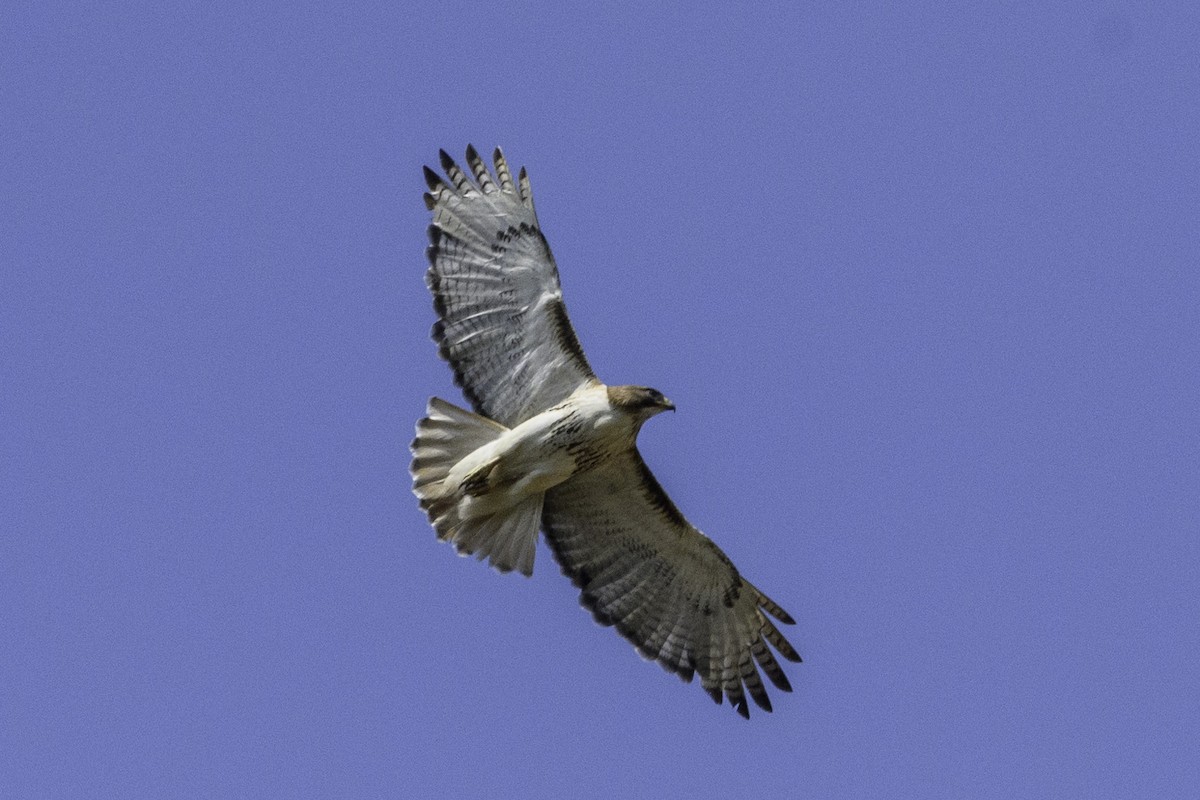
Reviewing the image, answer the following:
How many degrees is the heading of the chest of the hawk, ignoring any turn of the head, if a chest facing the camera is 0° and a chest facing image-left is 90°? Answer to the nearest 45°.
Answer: approximately 270°
